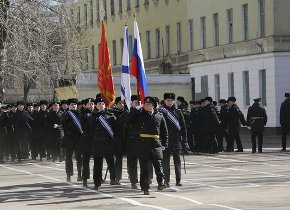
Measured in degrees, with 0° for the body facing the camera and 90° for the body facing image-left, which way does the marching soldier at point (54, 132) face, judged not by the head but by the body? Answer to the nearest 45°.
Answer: approximately 315°

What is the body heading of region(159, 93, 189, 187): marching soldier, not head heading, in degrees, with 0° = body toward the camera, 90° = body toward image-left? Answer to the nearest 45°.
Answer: approximately 0°

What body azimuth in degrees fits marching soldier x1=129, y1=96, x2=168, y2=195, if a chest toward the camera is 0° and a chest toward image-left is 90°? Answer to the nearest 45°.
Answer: approximately 0°

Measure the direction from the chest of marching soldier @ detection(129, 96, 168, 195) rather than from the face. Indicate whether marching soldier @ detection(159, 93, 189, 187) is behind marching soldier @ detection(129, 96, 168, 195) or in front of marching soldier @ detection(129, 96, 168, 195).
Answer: behind

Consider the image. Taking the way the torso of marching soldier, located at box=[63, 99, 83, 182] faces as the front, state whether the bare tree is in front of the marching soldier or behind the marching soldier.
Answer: behind
